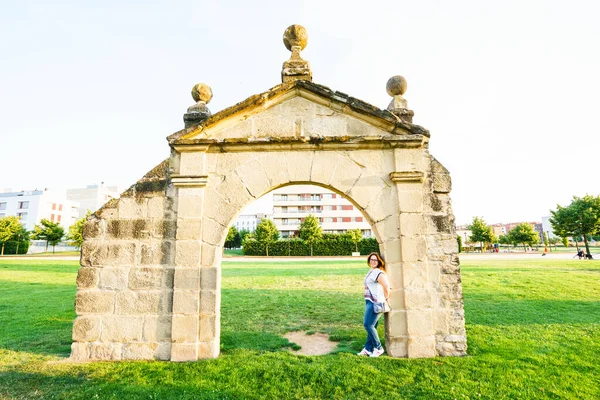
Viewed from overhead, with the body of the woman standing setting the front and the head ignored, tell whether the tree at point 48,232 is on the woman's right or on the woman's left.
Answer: on the woman's right

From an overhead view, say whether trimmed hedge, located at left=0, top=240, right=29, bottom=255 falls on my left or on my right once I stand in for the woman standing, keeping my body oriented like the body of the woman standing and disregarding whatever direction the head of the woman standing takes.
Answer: on my right

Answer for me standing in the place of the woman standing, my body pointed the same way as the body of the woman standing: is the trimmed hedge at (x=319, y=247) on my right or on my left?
on my right

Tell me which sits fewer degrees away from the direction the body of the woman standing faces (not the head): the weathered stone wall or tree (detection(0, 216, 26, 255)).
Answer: the weathered stone wall

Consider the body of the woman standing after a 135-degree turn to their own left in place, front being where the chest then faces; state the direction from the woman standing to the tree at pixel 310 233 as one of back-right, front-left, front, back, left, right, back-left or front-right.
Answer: left

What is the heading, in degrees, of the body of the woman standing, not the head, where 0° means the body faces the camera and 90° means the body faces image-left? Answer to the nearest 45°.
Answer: approximately 45°

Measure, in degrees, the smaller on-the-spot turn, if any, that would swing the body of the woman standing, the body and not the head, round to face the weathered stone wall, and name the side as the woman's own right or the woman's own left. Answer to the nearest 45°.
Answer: approximately 45° to the woman's own right

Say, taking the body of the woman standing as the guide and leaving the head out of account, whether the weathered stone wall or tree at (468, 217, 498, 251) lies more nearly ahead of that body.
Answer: the weathered stone wall

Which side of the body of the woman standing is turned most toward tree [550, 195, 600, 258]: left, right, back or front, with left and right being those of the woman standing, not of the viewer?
back
